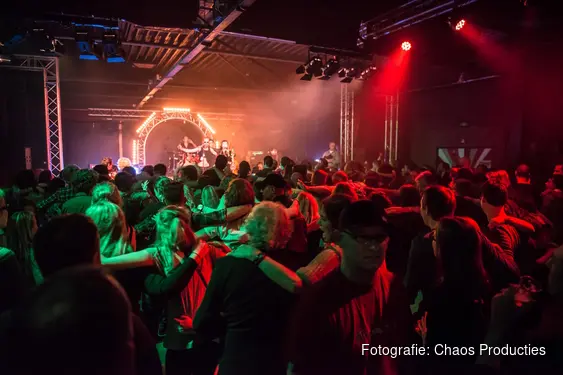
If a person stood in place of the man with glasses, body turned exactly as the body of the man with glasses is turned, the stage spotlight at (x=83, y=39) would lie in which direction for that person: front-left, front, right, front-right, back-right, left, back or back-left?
back

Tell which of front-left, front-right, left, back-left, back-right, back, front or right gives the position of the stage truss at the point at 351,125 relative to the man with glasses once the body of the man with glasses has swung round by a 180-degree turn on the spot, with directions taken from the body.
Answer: front-right

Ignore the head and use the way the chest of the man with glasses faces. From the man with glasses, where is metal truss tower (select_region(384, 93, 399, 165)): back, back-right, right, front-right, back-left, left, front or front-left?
back-left

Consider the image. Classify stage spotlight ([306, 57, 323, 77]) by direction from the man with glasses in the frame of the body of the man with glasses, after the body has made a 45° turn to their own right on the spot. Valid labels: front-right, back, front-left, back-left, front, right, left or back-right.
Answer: back

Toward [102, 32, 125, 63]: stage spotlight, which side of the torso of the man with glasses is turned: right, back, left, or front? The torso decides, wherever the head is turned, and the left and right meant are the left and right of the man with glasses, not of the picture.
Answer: back

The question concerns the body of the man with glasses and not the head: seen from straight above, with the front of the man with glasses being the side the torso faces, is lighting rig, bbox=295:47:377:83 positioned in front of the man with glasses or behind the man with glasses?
behind

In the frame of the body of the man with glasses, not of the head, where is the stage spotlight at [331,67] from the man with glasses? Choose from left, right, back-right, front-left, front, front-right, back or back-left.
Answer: back-left

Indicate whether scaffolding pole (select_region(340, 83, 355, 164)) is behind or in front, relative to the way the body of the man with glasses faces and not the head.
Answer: behind

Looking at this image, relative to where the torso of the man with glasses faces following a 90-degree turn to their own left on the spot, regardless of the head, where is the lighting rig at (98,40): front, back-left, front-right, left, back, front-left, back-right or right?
left

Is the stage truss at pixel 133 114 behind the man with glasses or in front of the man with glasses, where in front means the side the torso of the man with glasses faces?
behind

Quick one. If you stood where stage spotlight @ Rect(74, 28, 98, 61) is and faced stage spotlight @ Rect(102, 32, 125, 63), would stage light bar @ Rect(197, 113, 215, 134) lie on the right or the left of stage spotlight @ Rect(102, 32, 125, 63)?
left
